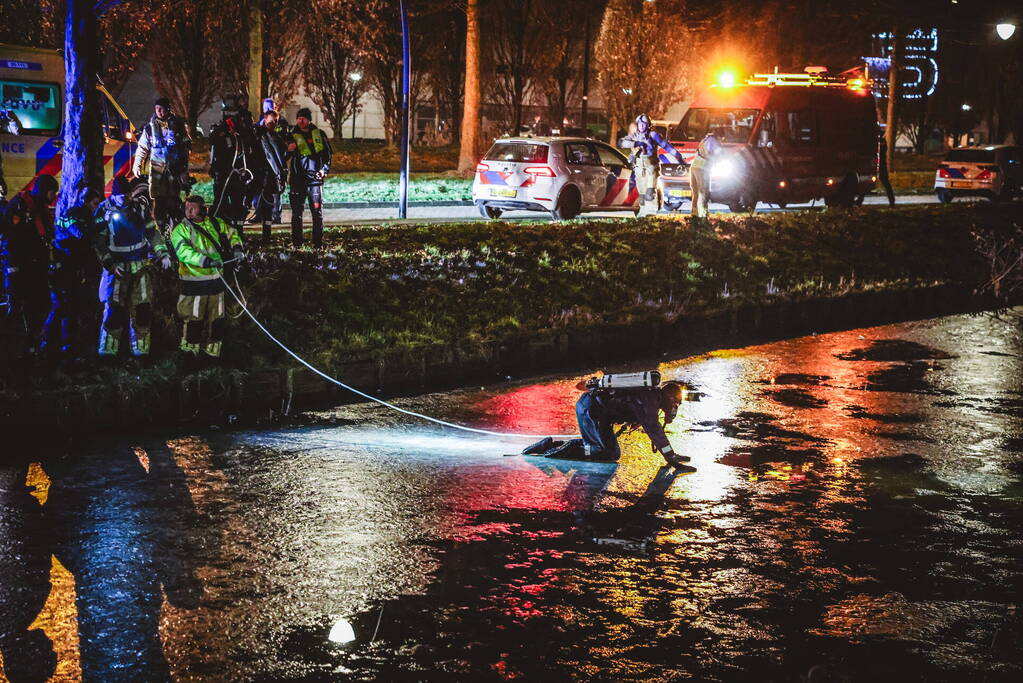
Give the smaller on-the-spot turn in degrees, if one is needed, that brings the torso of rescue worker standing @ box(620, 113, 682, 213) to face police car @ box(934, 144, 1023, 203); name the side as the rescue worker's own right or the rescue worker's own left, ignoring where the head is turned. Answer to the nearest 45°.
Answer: approximately 135° to the rescue worker's own left

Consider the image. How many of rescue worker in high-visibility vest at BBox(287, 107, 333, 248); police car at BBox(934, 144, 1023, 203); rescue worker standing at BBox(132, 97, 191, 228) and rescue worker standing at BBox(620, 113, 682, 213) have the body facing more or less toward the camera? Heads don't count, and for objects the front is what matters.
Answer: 3

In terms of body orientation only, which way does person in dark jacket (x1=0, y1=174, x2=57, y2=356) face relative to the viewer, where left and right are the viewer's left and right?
facing the viewer and to the right of the viewer

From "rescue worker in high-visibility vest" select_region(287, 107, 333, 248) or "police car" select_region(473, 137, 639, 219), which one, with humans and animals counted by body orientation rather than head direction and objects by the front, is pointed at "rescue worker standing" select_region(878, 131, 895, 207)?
the police car

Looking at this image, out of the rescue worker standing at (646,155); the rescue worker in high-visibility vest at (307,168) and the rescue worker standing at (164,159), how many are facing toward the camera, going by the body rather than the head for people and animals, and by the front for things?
3

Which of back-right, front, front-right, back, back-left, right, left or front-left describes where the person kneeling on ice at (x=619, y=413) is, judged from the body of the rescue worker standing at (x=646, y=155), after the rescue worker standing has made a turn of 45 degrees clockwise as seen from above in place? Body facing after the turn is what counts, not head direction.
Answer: front-left

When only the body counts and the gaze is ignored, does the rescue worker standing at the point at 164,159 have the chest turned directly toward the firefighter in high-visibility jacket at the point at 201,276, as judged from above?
yes

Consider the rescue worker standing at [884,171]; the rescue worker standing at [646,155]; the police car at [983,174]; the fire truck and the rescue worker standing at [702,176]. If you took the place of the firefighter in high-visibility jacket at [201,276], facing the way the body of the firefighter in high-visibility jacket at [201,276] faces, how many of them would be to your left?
5

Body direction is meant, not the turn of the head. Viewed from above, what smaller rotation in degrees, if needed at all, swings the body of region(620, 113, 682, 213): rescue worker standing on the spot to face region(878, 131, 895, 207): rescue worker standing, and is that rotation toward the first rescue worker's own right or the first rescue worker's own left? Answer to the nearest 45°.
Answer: approximately 135° to the first rescue worker's own left

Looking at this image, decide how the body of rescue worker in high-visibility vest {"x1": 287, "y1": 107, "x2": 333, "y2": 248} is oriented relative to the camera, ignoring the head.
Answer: toward the camera

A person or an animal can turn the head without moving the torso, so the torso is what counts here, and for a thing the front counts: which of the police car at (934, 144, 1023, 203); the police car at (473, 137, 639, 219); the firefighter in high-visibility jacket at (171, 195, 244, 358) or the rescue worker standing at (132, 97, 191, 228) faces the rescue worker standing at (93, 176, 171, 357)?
the rescue worker standing at (132, 97, 191, 228)

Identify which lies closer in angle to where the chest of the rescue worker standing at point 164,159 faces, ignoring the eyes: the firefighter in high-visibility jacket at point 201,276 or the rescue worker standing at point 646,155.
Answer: the firefighter in high-visibility jacket

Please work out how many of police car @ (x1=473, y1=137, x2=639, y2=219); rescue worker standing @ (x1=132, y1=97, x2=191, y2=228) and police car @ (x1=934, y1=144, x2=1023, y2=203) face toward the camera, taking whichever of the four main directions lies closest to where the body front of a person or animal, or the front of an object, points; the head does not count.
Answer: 1

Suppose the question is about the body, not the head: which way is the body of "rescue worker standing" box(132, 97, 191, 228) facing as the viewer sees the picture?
toward the camera

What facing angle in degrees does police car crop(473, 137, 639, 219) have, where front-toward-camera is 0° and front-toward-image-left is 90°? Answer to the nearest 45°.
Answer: approximately 225°

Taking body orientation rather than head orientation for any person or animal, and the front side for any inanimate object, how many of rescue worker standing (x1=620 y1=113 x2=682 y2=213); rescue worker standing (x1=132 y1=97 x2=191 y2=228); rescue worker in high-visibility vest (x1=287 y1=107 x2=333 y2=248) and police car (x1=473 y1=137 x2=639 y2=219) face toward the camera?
3

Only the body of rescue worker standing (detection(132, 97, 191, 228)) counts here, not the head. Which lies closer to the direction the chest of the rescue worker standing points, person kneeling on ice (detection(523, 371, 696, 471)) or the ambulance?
the person kneeling on ice

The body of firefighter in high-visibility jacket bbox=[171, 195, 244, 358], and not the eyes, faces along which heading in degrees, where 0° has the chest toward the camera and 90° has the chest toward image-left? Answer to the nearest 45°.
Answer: approximately 315°
